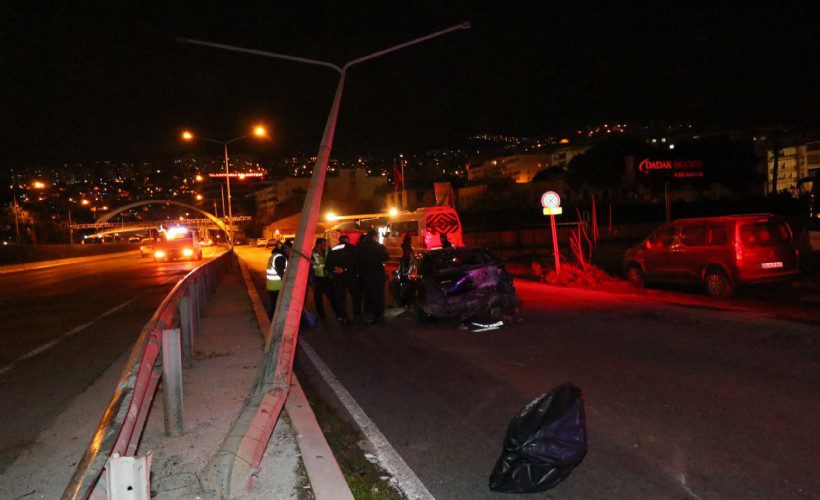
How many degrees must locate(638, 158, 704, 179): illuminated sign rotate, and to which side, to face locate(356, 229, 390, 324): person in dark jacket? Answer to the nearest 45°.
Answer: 0° — it already faces them

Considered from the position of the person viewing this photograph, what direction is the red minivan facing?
facing away from the viewer and to the left of the viewer

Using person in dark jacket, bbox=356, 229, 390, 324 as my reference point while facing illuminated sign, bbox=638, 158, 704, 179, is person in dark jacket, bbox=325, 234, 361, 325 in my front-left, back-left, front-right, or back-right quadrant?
back-left

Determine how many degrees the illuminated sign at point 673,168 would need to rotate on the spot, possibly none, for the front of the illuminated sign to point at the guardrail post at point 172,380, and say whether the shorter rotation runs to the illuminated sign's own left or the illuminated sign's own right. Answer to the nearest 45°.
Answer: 0° — it already faces it
